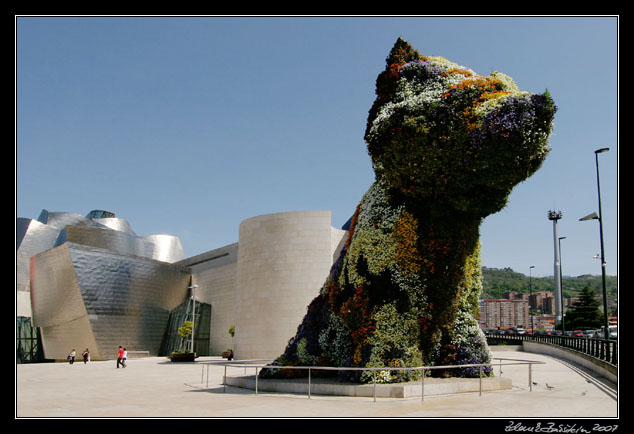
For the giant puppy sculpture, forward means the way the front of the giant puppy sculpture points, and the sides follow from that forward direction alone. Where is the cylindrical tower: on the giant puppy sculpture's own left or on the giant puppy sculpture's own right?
on the giant puppy sculpture's own left

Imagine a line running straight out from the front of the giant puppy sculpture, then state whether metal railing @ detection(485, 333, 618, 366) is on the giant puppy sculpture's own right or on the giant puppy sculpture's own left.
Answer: on the giant puppy sculpture's own left

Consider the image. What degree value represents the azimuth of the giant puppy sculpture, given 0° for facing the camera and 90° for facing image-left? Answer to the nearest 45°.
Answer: approximately 270°

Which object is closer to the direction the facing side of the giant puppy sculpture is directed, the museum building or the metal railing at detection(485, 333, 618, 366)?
the metal railing

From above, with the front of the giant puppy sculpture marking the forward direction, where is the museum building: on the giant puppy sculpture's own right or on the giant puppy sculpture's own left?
on the giant puppy sculpture's own left
